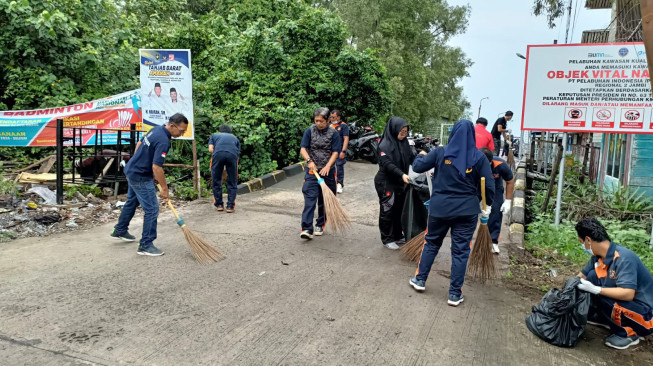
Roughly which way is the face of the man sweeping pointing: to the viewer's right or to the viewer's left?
to the viewer's right

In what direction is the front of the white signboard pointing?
toward the camera

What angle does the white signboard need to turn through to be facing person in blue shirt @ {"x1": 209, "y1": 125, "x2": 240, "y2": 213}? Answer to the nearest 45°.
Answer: approximately 90° to its right

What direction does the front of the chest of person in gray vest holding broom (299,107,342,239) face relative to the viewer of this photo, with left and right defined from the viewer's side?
facing the viewer

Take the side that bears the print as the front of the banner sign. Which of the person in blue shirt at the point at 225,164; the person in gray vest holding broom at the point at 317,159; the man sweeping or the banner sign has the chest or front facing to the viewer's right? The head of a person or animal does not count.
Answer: the man sweeping

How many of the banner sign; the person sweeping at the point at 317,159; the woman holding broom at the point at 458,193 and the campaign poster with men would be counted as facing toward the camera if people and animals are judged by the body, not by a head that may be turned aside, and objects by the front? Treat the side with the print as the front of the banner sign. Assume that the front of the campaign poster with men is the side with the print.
3

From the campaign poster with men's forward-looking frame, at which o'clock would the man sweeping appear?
The man sweeping is roughly at 12 o'clock from the campaign poster with men.

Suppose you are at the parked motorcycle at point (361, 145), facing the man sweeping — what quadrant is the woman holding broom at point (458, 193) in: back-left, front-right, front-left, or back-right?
front-left

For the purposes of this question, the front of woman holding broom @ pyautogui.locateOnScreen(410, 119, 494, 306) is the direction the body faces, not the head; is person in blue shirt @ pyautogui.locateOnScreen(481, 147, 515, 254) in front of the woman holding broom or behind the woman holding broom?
in front

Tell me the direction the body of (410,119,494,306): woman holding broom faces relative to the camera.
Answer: away from the camera

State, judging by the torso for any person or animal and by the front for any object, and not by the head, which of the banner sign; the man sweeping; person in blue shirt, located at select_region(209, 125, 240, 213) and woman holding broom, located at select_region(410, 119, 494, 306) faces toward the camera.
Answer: the banner sign

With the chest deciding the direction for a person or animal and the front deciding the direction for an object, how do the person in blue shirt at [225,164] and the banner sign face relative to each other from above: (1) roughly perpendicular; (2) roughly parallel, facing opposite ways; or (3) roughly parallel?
roughly parallel, facing opposite ways

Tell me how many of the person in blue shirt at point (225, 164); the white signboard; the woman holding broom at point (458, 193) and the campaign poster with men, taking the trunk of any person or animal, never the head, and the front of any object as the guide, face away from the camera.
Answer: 2

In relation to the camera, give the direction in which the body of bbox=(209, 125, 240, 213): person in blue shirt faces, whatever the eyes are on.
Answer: away from the camera

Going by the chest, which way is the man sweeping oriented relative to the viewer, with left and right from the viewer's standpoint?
facing to the right of the viewer

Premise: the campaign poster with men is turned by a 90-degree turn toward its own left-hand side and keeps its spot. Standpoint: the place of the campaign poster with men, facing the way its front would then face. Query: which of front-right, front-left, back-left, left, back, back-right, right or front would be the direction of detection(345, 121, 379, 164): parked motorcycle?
front-left
